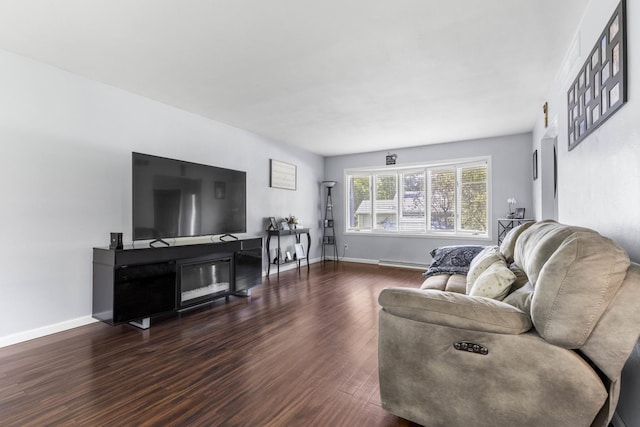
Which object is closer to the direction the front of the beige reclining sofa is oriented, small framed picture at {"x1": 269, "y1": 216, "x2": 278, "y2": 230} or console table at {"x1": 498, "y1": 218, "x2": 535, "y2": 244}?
the small framed picture

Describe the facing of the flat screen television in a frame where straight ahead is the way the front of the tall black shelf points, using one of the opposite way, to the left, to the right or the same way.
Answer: to the left

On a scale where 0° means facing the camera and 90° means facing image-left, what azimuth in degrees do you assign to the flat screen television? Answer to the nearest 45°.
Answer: approximately 315°

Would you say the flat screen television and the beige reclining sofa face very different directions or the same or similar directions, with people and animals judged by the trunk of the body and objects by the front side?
very different directions

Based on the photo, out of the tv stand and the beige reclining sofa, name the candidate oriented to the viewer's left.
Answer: the beige reclining sofa

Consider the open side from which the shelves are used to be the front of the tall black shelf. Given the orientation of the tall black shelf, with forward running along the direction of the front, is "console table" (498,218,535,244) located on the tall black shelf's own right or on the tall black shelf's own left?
on the tall black shelf's own left

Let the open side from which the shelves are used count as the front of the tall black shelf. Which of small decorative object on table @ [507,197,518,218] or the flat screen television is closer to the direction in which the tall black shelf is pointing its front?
the flat screen television

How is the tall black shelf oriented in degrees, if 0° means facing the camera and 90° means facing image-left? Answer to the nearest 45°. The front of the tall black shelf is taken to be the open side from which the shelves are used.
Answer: approximately 0°

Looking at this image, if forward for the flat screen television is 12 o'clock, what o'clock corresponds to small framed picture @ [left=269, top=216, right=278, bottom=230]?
The small framed picture is roughly at 9 o'clock from the flat screen television.

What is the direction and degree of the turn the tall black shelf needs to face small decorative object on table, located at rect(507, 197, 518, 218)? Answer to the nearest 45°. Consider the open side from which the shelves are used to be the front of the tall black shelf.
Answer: approximately 45° to its left

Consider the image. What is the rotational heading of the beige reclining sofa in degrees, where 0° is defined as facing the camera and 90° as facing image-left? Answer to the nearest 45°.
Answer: approximately 90°
